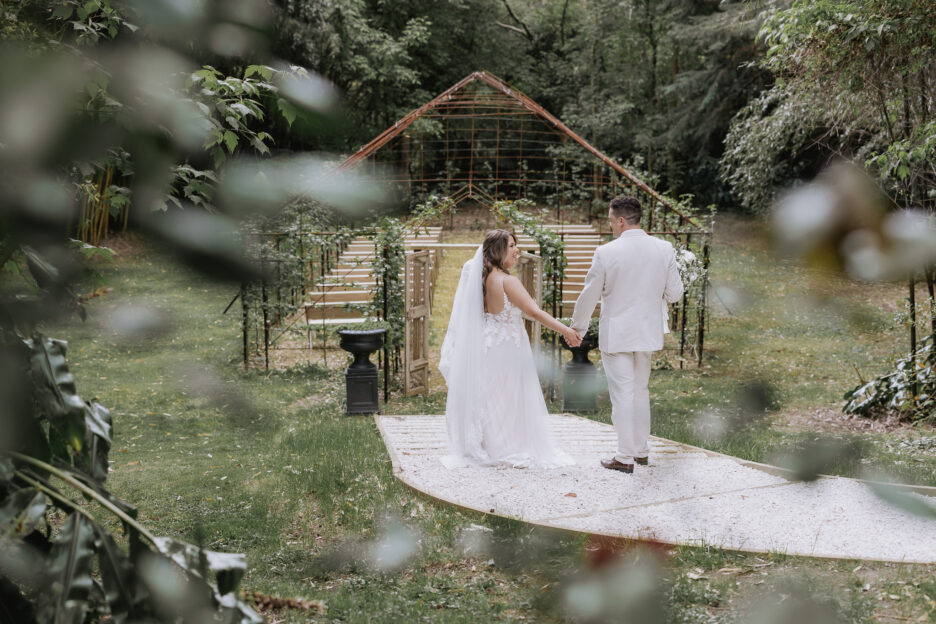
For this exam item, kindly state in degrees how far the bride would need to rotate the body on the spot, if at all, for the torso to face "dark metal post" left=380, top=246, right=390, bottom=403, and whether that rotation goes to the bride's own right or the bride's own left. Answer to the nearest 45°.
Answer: approximately 45° to the bride's own left

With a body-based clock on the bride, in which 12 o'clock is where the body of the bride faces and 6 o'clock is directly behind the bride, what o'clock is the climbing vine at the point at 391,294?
The climbing vine is roughly at 10 o'clock from the bride.

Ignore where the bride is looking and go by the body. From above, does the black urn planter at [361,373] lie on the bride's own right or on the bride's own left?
on the bride's own left

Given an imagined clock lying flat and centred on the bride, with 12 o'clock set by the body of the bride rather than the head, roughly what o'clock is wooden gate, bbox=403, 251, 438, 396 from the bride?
The wooden gate is roughly at 10 o'clock from the bride.

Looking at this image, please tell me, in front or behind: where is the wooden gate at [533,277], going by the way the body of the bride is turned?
in front

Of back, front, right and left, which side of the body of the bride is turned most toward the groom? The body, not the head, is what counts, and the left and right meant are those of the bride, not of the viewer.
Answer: right

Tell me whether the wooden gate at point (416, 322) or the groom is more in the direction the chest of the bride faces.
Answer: the wooden gate

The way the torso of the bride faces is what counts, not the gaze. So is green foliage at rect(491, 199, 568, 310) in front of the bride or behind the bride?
in front

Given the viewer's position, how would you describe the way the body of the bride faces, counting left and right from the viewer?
facing away from the viewer and to the right of the viewer

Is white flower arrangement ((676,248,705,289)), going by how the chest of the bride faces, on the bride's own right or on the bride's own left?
on the bride's own right
